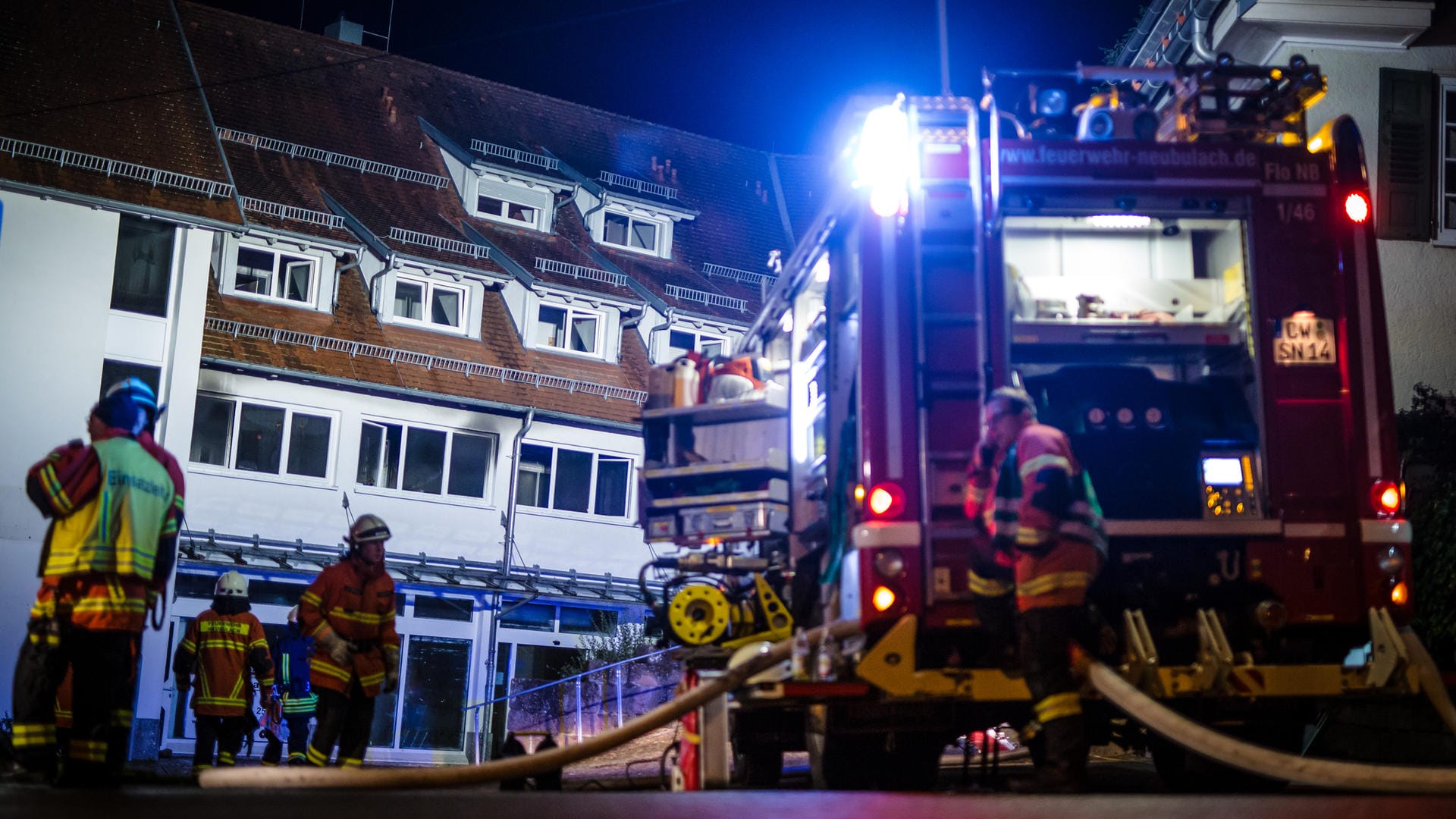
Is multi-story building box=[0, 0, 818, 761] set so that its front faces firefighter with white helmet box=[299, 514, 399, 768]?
yes

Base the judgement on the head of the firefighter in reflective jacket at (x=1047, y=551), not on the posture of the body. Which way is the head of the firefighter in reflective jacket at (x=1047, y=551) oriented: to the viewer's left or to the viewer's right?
to the viewer's left

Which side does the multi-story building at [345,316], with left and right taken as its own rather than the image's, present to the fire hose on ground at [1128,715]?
front

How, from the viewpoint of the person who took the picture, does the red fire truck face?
facing away from the viewer

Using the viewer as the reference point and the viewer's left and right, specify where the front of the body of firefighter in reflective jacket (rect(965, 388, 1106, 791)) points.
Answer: facing the viewer and to the left of the viewer

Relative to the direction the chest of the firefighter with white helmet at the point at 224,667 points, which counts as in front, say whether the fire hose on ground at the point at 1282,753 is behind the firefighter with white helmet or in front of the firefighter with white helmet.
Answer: behind

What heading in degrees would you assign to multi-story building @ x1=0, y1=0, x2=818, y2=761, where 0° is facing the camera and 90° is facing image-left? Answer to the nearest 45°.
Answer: approximately 0°

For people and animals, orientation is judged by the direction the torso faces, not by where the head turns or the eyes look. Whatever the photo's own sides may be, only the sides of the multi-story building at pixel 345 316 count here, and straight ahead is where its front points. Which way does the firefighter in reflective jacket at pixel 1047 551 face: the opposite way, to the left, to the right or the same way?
to the right

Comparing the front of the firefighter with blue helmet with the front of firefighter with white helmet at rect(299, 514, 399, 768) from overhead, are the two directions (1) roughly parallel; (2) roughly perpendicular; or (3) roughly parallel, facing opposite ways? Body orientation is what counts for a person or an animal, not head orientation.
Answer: roughly parallel, facing opposite ways

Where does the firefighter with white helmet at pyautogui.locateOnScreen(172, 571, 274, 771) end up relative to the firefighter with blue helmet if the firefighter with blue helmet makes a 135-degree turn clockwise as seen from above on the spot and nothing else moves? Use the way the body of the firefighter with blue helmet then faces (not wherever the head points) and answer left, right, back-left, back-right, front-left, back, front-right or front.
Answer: left

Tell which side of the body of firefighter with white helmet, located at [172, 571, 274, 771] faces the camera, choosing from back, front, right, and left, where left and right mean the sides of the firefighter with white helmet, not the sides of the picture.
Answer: back

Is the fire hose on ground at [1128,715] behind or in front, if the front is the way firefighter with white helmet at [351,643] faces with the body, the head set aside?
in front

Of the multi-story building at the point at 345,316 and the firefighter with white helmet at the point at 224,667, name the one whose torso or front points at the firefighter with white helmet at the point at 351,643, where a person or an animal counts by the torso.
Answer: the multi-story building

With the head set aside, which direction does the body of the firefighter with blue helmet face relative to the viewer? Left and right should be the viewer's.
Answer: facing away from the viewer and to the left of the viewer
